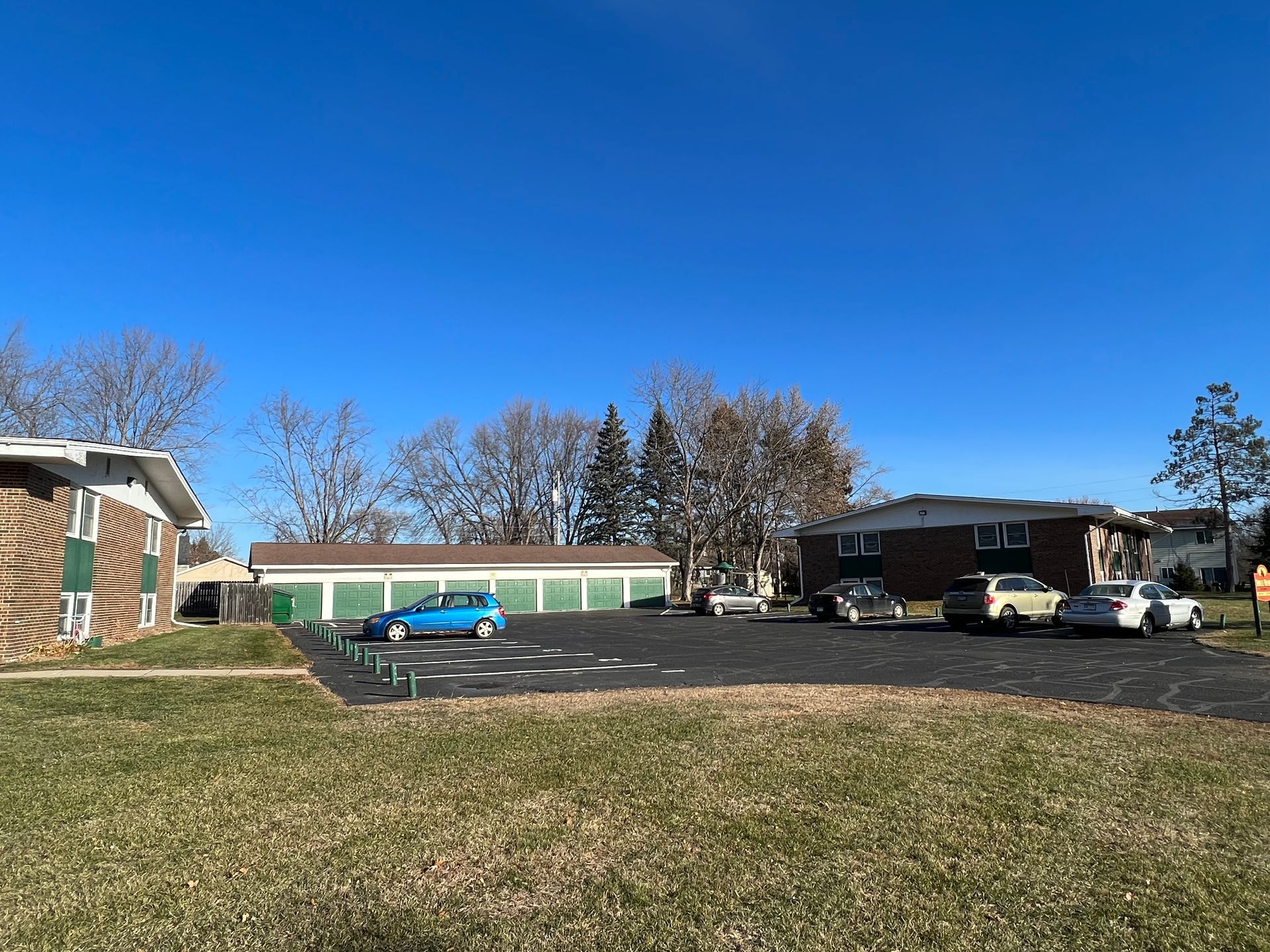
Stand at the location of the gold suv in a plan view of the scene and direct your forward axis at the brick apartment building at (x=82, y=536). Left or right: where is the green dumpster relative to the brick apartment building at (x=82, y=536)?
right

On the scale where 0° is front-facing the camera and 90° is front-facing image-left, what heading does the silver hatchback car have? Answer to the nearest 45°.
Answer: approximately 225°

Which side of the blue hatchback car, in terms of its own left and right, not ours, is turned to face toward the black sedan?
back

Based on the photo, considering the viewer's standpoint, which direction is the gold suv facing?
facing away from the viewer and to the right of the viewer

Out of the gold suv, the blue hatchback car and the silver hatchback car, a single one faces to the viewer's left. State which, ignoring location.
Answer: the blue hatchback car

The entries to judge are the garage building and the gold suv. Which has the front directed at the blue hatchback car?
the garage building

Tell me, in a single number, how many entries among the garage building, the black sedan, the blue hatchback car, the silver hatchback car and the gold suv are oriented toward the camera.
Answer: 1

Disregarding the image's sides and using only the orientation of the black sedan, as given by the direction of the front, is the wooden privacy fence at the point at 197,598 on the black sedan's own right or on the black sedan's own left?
on the black sedan's own left

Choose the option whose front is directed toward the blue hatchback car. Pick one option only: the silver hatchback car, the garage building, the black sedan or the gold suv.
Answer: the garage building

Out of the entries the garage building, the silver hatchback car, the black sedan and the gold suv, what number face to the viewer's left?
0

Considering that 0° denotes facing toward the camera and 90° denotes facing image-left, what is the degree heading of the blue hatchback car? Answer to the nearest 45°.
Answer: approximately 90°

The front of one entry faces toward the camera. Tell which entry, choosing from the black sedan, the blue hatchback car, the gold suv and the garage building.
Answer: the garage building

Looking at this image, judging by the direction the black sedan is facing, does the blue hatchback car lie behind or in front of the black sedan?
behind

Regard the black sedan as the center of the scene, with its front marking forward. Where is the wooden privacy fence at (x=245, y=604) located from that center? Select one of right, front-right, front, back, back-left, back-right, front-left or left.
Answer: back-left

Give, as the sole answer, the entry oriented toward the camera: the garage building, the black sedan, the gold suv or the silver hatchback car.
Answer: the garage building

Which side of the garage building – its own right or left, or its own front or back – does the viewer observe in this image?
front

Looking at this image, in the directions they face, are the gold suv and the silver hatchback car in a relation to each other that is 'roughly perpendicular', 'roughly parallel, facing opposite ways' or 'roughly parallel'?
roughly parallel

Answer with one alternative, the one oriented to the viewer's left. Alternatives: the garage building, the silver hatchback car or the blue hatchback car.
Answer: the blue hatchback car

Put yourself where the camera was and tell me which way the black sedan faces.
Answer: facing away from the viewer and to the right of the viewer
